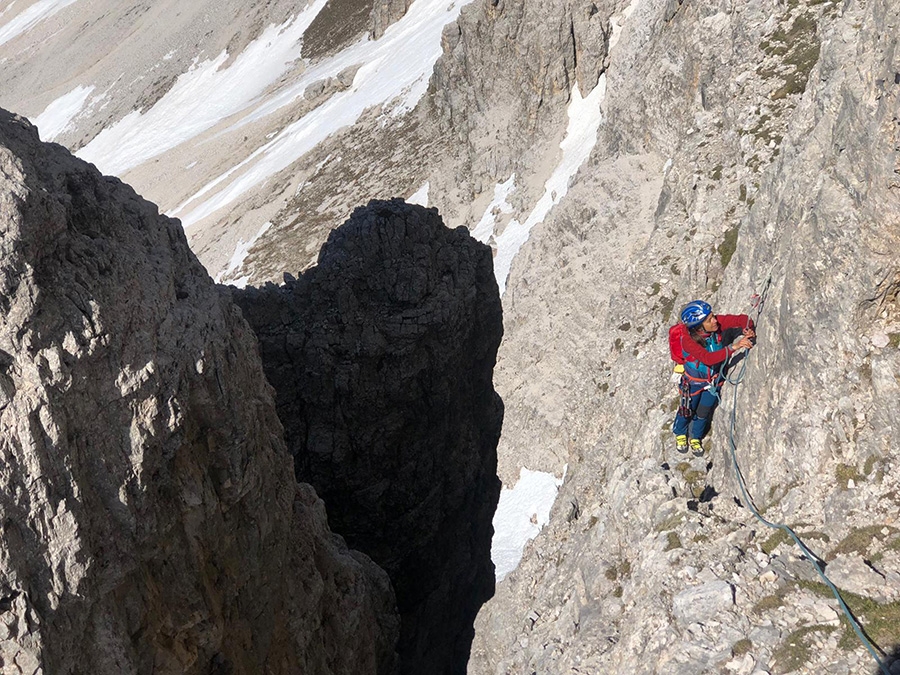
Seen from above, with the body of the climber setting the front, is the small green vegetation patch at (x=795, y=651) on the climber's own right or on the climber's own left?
on the climber's own right

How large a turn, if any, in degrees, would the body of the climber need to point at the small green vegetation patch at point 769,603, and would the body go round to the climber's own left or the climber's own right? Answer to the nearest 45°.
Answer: approximately 45° to the climber's own right

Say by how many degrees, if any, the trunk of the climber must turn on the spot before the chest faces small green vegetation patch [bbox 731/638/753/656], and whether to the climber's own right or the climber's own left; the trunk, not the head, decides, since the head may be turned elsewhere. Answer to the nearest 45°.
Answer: approximately 45° to the climber's own right

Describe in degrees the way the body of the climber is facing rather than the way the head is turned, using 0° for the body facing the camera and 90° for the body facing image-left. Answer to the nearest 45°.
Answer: approximately 315°

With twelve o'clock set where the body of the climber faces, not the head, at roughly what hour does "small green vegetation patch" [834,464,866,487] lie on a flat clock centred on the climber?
The small green vegetation patch is roughly at 1 o'clock from the climber.

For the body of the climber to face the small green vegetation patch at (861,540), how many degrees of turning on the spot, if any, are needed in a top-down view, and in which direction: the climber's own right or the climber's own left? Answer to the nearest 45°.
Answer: approximately 45° to the climber's own right

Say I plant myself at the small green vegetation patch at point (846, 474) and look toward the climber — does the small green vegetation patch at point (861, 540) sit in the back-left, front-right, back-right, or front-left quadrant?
back-left
